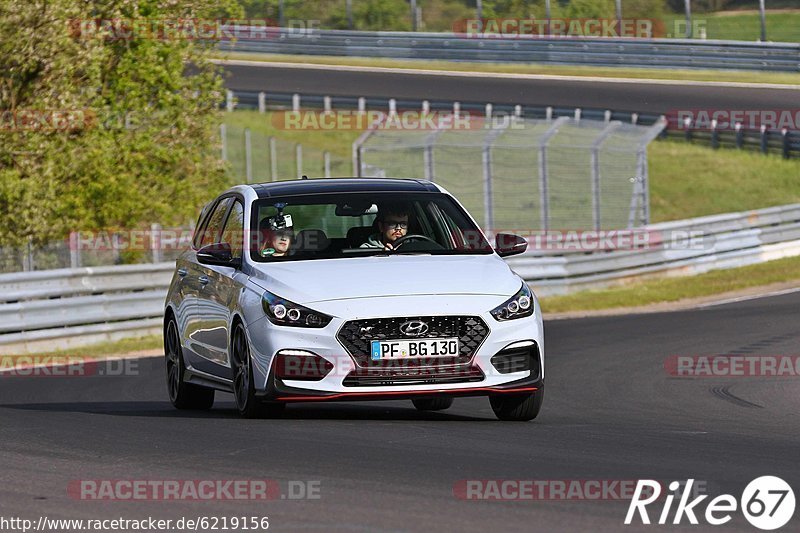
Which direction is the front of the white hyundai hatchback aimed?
toward the camera

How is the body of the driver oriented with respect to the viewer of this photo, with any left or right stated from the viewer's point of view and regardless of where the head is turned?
facing the viewer and to the right of the viewer

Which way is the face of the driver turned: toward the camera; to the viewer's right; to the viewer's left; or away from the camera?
toward the camera

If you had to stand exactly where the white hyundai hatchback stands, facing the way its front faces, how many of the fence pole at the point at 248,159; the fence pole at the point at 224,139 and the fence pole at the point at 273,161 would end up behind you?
3

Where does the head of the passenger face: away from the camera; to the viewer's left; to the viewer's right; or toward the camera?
toward the camera

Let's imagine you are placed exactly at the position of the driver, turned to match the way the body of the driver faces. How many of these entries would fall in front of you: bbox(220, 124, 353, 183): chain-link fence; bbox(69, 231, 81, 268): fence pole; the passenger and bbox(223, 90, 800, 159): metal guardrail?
0

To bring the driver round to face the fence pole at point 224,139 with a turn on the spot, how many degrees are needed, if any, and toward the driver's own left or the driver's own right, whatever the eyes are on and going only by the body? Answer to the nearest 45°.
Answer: approximately 135° to the driver's own left

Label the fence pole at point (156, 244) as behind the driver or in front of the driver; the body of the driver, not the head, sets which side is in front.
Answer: behind

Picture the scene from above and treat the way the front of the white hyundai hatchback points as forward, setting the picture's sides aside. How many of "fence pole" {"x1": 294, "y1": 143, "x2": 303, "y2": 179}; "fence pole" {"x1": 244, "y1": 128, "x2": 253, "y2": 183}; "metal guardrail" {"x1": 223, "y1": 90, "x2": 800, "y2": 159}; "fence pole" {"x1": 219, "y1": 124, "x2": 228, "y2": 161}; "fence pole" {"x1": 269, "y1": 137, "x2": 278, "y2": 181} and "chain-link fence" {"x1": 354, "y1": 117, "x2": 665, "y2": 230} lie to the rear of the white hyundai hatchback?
6

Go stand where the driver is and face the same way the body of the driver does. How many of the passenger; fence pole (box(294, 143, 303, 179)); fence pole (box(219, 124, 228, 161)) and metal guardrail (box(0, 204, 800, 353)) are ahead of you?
0

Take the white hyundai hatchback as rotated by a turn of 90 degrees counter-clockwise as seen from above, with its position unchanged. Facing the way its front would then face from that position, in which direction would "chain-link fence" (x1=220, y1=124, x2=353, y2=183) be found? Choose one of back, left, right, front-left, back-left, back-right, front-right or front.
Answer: left

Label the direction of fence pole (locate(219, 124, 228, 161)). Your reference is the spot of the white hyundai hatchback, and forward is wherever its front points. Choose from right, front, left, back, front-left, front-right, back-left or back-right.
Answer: back

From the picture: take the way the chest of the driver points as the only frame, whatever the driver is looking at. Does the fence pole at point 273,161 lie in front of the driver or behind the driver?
behind

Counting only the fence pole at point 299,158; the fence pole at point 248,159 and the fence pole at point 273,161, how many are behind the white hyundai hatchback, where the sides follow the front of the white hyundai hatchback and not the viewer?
3

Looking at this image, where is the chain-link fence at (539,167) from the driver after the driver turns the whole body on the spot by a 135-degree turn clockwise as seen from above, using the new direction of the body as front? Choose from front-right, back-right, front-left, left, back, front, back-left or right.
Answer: right

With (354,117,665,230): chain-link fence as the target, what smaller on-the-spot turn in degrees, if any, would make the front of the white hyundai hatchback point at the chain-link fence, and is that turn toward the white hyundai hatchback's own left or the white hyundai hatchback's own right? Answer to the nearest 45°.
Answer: approximately 180°
